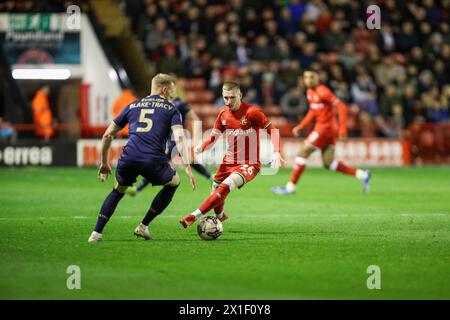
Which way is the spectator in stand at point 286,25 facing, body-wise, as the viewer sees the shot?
toward the camera

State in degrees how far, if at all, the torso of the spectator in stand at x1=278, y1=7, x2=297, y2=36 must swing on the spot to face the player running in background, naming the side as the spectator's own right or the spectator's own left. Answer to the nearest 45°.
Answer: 0° — they already face them

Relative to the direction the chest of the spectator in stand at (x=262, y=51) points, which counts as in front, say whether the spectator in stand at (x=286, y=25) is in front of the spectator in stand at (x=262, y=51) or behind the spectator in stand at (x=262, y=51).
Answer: behind

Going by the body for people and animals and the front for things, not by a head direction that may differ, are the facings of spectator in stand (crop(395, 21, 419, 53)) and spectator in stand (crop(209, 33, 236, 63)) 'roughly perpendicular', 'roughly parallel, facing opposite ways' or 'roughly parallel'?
roughly parallel

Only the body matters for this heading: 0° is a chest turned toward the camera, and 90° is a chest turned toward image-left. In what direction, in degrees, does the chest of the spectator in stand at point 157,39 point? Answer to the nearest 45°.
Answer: approximately 0°

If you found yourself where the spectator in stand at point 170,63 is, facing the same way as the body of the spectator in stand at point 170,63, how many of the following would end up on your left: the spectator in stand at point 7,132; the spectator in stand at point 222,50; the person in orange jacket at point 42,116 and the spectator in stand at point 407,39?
2

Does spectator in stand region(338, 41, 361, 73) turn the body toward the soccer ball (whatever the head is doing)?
yes

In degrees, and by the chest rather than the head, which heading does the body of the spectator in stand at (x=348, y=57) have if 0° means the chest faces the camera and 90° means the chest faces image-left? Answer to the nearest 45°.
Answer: approximately 0°

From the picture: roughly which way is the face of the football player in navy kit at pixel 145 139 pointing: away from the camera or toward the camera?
away from the camera

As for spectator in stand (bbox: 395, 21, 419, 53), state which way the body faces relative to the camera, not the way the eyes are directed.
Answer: toward the camera

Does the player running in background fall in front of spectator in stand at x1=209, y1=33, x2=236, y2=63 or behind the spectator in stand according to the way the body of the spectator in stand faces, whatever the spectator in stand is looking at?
in front

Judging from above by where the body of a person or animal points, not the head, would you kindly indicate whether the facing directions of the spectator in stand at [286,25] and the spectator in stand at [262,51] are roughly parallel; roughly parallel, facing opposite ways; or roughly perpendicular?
roughly parallel

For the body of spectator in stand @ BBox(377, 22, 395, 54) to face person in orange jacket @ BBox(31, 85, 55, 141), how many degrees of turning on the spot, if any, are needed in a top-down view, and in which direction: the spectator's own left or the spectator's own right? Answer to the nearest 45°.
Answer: approximately 45° to the spectator's own right

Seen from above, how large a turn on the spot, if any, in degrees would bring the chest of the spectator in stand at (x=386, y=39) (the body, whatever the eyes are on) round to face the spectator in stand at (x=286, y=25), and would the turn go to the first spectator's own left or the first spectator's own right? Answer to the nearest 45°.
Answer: approximately 45° to the first spectator's own right
